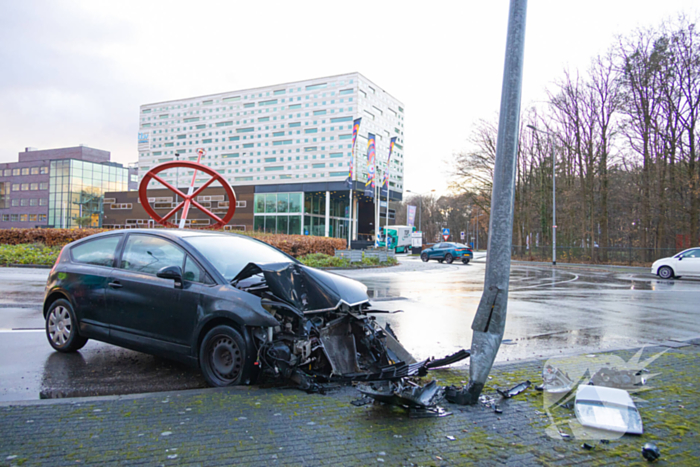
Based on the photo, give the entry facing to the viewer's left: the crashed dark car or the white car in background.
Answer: the white car in background

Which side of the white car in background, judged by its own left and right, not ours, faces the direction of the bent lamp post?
left

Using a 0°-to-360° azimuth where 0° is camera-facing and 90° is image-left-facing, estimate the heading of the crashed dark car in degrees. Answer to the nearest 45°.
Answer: approximately 315°

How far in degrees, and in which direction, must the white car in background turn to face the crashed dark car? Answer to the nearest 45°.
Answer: approximately 90° to its left

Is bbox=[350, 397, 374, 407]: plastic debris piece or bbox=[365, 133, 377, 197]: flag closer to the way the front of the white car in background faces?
the flag

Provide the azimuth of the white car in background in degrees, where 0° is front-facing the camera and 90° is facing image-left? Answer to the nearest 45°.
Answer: approximately 90°

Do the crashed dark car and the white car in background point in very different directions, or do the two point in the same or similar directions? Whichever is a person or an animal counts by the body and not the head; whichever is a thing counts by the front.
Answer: very different directions

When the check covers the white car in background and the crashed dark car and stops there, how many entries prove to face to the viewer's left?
1

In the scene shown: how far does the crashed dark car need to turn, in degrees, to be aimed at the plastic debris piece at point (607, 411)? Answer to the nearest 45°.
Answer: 0° — it already faces it

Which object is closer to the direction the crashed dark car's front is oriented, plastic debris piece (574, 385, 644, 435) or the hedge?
the plastic debris piece

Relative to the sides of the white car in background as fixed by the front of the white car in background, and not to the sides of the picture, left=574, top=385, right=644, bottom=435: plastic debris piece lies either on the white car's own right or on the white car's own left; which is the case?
on the white car's own left

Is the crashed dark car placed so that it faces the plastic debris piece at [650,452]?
yes

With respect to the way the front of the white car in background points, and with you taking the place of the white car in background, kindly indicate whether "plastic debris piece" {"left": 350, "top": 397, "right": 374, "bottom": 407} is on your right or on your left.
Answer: on your left
